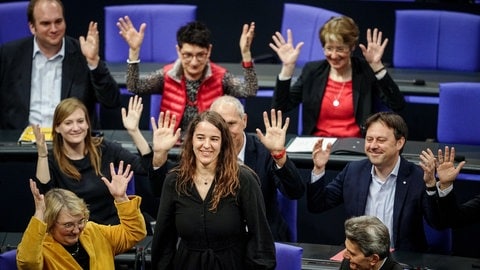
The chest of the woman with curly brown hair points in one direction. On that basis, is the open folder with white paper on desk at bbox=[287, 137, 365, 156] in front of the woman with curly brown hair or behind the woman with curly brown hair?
behind

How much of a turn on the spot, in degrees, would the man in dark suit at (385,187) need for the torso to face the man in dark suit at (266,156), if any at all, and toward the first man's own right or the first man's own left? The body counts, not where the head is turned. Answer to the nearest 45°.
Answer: approximately 45° to the first man's own right

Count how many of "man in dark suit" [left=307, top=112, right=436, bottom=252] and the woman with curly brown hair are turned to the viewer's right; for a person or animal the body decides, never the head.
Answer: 0

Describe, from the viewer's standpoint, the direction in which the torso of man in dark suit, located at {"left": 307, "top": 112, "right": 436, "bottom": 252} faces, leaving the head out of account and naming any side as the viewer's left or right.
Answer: facing the viewer and to the left of the viewer

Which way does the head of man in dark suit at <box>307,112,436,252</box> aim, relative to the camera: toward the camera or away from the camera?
toward the camera

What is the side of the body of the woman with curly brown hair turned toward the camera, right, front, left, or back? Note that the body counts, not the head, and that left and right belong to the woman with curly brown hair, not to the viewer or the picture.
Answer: front

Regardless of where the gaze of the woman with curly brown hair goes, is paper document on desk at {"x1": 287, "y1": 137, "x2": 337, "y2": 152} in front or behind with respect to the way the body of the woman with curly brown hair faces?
behind

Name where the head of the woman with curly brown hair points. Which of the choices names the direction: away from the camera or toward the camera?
toward the camera

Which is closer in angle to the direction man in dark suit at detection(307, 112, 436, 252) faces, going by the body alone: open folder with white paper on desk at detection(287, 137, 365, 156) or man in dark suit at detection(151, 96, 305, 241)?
the man in dark suit

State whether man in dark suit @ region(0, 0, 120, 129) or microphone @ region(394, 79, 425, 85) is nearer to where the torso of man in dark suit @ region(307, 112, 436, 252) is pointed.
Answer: the man in dark suit

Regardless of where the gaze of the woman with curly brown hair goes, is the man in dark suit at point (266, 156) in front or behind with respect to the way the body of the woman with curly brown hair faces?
behind

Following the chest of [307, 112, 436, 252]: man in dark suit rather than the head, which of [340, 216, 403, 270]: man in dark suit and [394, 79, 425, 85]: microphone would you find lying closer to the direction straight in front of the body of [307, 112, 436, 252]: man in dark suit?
the man in dark suit

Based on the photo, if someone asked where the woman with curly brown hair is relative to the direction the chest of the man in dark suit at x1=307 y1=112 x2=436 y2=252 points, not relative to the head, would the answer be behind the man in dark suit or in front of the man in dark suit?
in front
